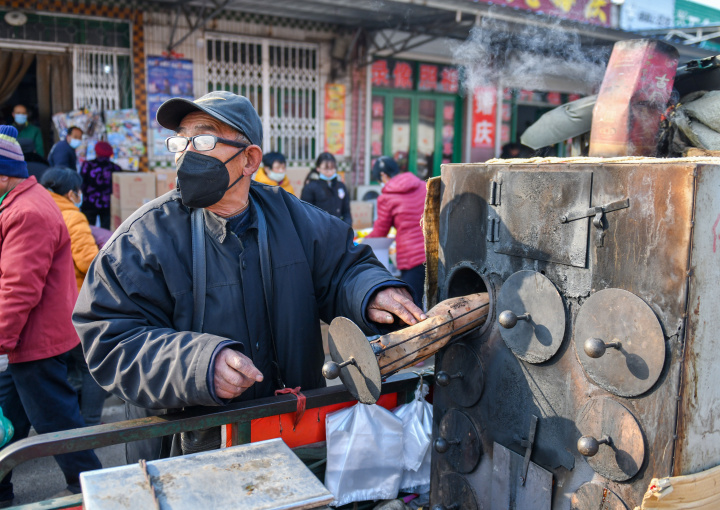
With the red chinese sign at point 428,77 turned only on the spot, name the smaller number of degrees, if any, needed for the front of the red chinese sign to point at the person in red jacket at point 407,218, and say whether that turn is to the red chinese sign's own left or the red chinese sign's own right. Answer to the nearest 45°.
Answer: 0° — it already faces them

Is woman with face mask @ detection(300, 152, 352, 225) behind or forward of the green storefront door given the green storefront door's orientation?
forward

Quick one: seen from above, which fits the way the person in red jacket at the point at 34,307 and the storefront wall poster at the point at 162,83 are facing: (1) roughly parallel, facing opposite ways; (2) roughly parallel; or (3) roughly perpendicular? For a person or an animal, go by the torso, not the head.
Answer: roughly perpendicular

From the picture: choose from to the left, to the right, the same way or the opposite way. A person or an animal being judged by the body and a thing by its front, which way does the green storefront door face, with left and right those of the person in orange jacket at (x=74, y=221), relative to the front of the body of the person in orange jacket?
the opposite way

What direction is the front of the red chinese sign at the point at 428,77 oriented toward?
toward the camera

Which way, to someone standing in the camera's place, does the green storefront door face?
facing the viewer

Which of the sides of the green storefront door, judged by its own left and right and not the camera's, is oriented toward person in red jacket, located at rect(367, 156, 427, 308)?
front

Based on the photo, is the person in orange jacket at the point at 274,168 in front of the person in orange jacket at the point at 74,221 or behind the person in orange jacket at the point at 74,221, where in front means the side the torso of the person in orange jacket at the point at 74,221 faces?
in front

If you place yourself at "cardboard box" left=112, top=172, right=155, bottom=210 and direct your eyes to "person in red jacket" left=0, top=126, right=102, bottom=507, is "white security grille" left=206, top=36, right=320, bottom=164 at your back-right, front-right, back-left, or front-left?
back-left

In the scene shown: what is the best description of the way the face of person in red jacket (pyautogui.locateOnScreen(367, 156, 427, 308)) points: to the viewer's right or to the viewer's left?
to the viewer's left

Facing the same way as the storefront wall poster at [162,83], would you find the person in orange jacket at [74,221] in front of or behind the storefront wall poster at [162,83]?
in front
